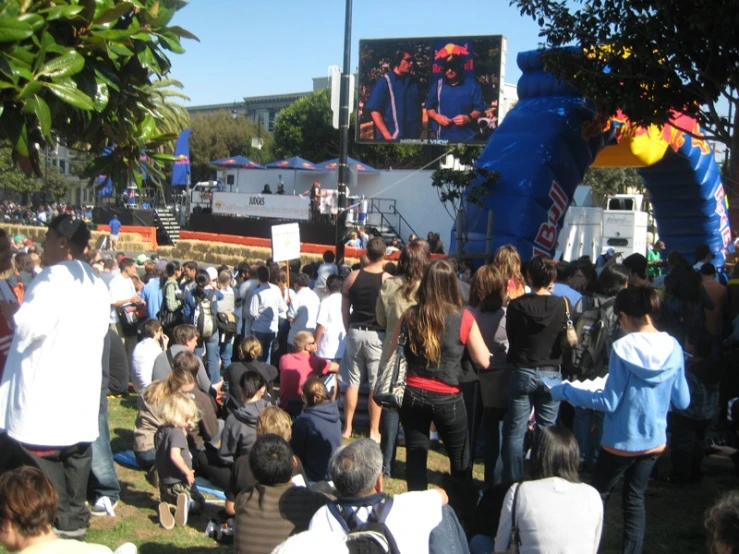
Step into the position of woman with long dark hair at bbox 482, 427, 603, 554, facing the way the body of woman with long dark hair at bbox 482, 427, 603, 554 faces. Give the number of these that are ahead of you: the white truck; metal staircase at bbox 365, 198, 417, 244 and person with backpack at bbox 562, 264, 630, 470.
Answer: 3

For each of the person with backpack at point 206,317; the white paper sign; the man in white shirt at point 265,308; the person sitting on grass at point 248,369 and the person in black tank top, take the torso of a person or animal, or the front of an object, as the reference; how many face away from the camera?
4

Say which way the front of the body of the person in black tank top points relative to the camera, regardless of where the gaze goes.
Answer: away from the camera

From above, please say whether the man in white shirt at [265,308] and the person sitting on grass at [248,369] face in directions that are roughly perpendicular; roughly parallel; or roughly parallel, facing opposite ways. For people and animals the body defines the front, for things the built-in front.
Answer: roughly parallel

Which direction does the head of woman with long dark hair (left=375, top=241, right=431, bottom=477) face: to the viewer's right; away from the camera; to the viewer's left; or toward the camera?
away from the camera

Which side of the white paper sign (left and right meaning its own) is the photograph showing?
front

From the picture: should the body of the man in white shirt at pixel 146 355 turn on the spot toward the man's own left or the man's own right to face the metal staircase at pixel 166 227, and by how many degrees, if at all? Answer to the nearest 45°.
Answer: approximately 45° to the man's own left

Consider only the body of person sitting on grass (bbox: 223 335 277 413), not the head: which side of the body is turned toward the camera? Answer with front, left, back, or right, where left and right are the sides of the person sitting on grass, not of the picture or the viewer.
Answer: back

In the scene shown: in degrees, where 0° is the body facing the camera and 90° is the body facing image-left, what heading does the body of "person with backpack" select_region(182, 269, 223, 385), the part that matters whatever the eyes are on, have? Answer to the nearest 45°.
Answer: approximately 180°

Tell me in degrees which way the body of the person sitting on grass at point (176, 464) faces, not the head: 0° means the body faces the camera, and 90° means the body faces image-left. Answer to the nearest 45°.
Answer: approximately 225°

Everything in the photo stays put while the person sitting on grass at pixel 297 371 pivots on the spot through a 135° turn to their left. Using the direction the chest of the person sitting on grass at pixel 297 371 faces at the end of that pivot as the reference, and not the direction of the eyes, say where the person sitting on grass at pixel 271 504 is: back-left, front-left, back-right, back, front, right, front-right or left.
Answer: left

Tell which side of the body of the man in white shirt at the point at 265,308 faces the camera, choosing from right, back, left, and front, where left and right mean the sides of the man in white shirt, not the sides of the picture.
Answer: back

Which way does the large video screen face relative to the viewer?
toward the camera

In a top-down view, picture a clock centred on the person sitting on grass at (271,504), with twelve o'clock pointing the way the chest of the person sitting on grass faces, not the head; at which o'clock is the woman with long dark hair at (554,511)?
The woman with long dark hair is roughly at 4 o'clock from the person sitting on grass.

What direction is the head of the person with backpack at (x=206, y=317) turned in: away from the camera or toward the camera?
away from the camera

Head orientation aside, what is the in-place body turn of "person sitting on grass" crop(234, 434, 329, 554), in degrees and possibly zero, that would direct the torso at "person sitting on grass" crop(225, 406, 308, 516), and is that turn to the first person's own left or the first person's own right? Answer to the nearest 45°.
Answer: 0° — they already face them

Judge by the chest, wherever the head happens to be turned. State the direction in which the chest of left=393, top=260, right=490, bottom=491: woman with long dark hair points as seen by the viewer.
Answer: away from the camera

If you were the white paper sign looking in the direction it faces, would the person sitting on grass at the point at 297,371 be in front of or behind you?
in front
